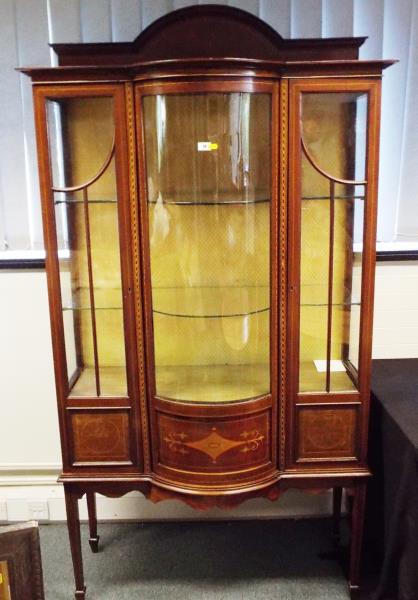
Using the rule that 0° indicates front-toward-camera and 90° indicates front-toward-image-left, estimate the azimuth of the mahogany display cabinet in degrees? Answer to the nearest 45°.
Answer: approximately 0°
